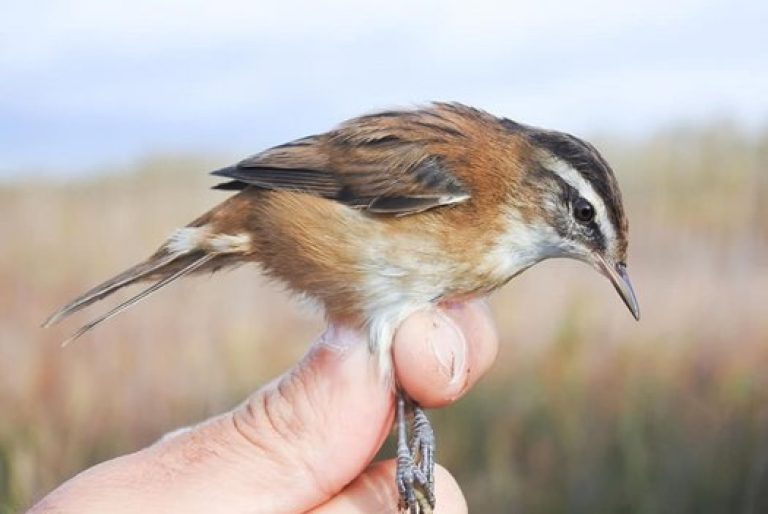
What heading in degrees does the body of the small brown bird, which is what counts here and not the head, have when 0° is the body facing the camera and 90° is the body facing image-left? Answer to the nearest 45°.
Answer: approximately 270°
